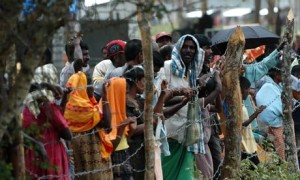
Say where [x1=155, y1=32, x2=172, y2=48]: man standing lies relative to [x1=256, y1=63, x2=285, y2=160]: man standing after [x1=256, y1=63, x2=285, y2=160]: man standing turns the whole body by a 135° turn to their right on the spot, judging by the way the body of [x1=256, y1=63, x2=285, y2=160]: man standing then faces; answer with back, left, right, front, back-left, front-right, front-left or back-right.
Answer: front-right

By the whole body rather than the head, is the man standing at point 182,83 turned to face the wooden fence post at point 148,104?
no

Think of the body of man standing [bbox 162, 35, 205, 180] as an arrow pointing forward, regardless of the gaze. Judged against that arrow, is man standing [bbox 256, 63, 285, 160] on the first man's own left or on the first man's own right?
on the first man's own left

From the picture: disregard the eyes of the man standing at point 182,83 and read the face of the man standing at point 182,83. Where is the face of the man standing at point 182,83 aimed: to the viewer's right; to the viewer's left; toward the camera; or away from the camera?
toward the camera

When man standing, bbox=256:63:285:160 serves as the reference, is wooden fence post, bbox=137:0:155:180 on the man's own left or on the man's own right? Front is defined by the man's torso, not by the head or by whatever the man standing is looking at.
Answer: on the man's own right

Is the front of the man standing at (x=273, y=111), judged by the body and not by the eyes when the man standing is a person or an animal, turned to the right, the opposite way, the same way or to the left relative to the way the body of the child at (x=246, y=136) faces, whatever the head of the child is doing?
the same way
